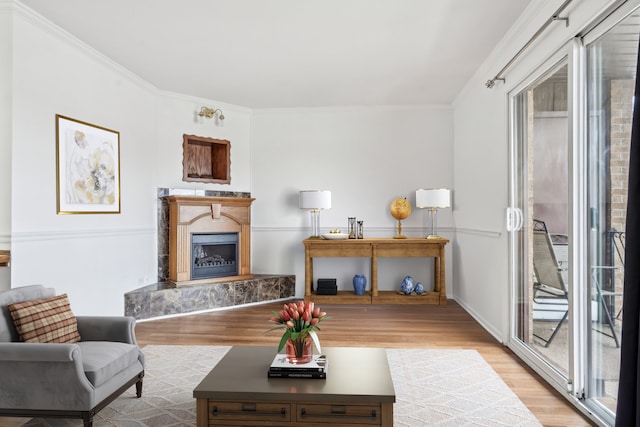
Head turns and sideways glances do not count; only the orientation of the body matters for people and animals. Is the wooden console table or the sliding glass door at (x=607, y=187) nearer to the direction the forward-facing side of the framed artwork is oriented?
the sliding glass door

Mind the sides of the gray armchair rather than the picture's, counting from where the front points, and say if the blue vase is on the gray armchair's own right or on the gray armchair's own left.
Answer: on the gray armchair's own left

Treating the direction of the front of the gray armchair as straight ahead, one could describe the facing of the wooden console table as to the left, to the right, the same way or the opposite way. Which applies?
to the right

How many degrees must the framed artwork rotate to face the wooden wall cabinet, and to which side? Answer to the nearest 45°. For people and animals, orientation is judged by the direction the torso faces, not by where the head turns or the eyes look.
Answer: approximately 90° to its left

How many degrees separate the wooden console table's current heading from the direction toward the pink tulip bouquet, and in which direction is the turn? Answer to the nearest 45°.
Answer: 0° — it already faces it

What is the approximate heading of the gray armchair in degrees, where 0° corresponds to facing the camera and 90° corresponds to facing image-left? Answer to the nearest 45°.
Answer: approximately 315°
